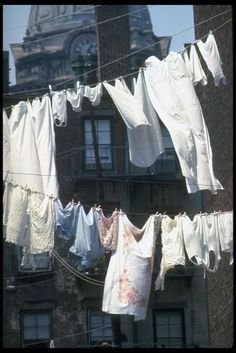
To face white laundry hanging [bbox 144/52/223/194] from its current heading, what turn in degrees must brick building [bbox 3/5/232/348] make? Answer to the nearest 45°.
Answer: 0° — it already faces it

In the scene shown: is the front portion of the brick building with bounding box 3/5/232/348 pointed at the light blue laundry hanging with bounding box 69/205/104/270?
yes

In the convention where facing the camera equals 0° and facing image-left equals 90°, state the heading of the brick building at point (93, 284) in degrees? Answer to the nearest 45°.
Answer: approximately 0°

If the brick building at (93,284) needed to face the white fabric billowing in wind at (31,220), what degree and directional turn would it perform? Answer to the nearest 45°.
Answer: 0° — it already faces it

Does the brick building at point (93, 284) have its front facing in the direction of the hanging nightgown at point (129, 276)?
yes

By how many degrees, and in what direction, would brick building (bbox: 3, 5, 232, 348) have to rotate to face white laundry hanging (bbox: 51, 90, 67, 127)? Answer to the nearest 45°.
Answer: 0° — it already faces it

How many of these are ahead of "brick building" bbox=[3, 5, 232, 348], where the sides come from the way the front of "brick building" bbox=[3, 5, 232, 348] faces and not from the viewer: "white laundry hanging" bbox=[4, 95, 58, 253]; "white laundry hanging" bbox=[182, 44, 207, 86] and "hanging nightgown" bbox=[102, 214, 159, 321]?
3
